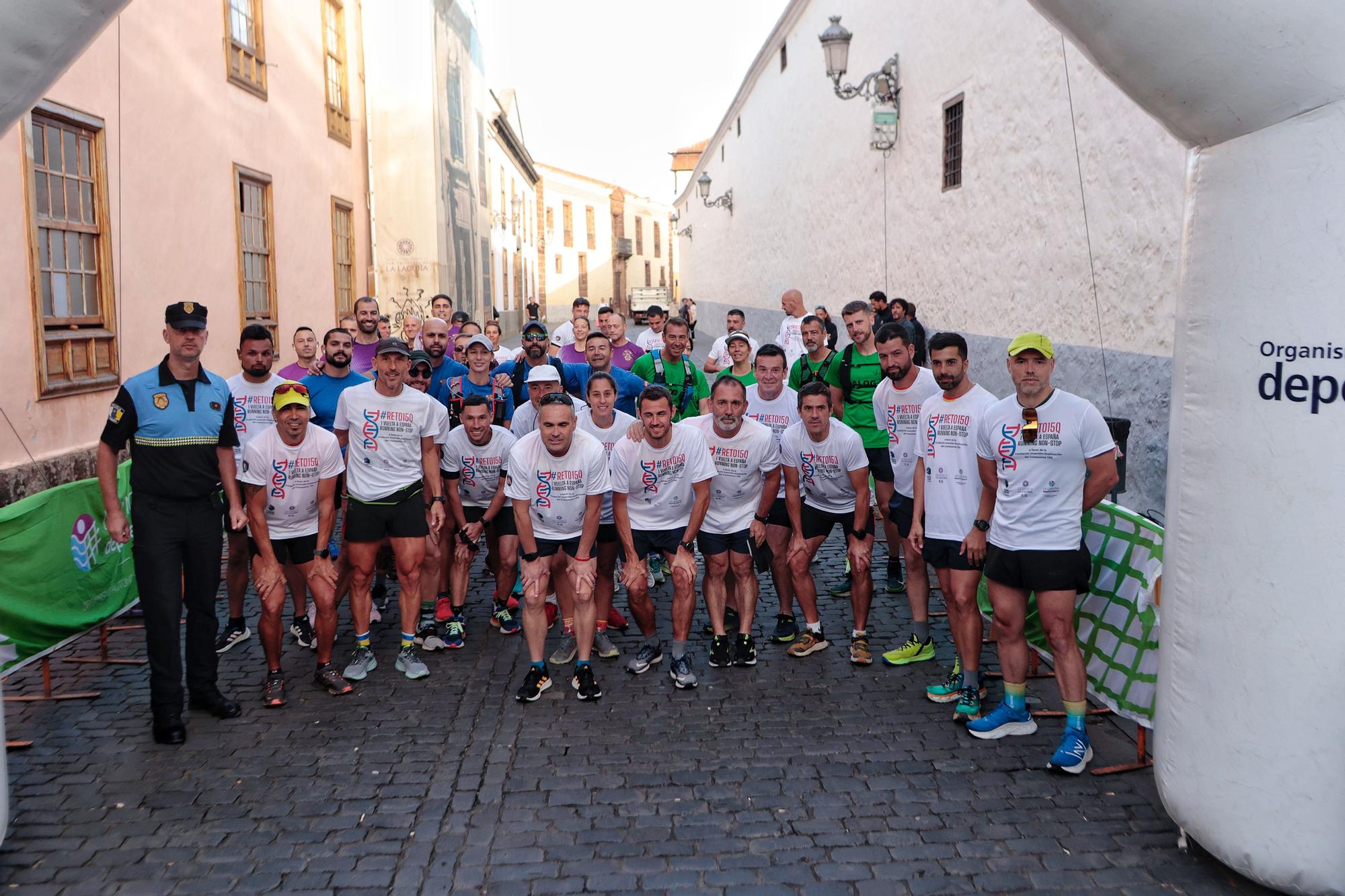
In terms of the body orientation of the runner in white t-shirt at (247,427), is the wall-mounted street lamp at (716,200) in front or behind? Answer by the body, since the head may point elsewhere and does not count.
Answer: behind

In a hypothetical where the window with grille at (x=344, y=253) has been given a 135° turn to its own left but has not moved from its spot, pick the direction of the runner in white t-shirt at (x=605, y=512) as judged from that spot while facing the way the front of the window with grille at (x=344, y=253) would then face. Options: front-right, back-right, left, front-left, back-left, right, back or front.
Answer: back

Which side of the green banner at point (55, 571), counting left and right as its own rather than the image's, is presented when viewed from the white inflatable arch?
front

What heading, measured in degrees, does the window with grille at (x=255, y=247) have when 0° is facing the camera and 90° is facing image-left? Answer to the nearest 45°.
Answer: approximately 315°

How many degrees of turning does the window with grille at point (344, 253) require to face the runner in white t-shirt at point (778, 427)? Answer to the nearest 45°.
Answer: approximately 45° to its right

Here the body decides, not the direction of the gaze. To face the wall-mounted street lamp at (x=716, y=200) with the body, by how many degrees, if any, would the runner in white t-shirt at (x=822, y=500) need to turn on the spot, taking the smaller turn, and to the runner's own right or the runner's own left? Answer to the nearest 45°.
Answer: approximately 180°
